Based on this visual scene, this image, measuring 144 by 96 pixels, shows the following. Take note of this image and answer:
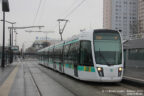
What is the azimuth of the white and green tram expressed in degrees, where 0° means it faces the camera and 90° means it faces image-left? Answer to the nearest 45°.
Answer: approximately 315°
